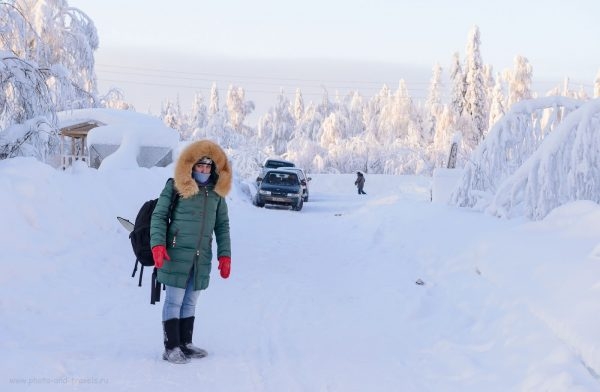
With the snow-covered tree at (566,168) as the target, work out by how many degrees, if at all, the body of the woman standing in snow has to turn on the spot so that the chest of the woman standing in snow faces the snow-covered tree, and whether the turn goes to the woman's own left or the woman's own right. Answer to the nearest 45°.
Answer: approximately 90° to the woman's own left

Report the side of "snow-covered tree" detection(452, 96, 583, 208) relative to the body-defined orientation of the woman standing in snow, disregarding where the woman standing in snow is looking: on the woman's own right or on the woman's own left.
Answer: on the woman's own left

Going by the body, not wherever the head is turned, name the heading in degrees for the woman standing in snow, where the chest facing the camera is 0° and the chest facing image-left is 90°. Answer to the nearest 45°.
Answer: approximately 315°
